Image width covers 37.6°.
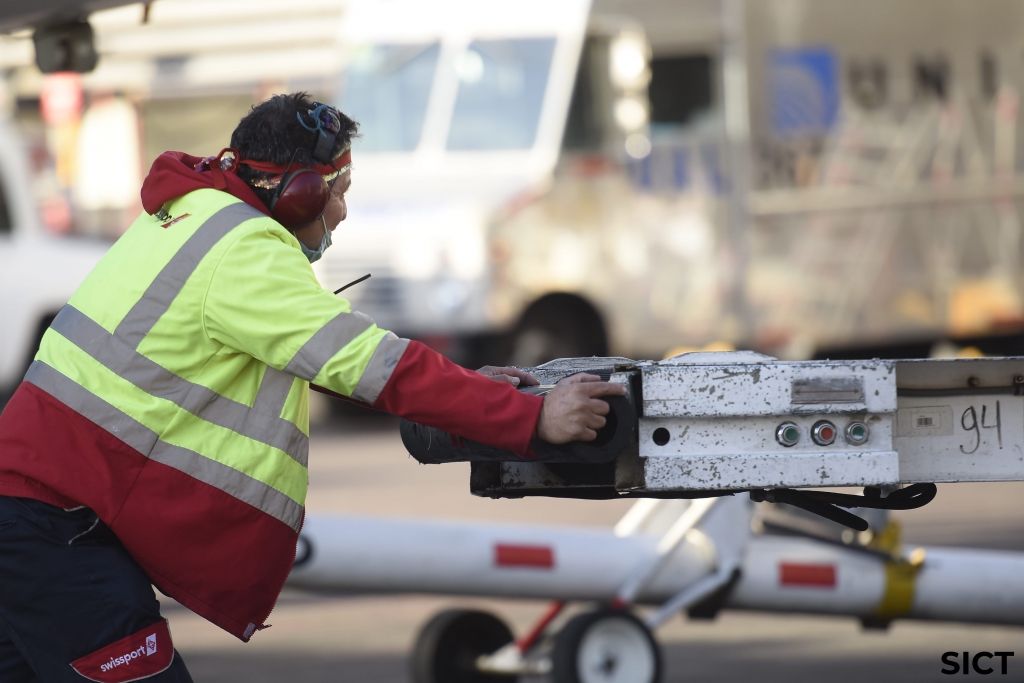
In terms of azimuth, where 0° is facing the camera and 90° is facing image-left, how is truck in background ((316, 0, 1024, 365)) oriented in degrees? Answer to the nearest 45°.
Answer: approximately 45°

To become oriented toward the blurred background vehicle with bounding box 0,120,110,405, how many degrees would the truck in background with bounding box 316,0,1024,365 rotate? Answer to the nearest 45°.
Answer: approximately 45° to its right

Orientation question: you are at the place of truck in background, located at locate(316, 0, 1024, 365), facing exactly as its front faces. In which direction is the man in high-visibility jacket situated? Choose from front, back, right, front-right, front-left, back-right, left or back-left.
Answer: front-left
